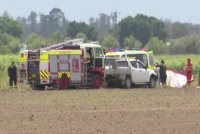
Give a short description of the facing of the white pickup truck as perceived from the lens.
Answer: facing away from the viewer and to the right of the viewer

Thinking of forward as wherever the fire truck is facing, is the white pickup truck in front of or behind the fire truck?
in front

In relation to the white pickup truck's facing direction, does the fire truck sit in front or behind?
behind

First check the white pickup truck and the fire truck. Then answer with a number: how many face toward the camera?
0

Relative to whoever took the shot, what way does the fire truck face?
facing away from the viewer and to the right of the viewer
